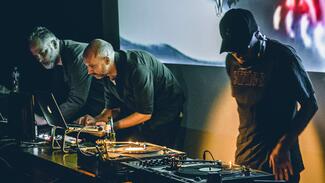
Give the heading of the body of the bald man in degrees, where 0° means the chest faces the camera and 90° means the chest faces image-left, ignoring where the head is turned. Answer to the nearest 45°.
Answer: approximately 45°

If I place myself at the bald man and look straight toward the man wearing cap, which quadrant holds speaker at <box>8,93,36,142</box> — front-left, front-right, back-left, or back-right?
back-right

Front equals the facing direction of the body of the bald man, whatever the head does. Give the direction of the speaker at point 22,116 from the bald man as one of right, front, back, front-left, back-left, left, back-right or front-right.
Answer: front-right

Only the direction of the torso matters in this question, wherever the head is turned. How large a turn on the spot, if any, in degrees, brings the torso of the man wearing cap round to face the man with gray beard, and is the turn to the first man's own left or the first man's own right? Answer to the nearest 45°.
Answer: approximately 90° to the first man's own right

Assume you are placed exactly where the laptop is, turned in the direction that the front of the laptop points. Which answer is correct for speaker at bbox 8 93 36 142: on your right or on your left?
on your left

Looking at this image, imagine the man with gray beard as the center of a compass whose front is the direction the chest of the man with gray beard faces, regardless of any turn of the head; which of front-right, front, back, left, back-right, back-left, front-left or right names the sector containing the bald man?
left

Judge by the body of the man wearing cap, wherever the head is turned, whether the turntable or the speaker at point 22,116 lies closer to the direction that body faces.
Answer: the turntable

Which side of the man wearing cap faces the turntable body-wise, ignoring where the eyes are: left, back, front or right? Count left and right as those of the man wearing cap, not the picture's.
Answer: front

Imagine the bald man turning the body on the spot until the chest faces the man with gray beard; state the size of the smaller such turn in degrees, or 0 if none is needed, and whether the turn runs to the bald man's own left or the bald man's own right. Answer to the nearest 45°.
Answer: approximately 90° to the bald man's own right

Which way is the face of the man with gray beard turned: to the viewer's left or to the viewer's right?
to the viewer's left

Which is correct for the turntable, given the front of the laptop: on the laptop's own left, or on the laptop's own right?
on the laptop's own right

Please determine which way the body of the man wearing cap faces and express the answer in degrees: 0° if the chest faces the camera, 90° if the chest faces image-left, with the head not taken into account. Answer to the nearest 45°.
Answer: approximately 45°
